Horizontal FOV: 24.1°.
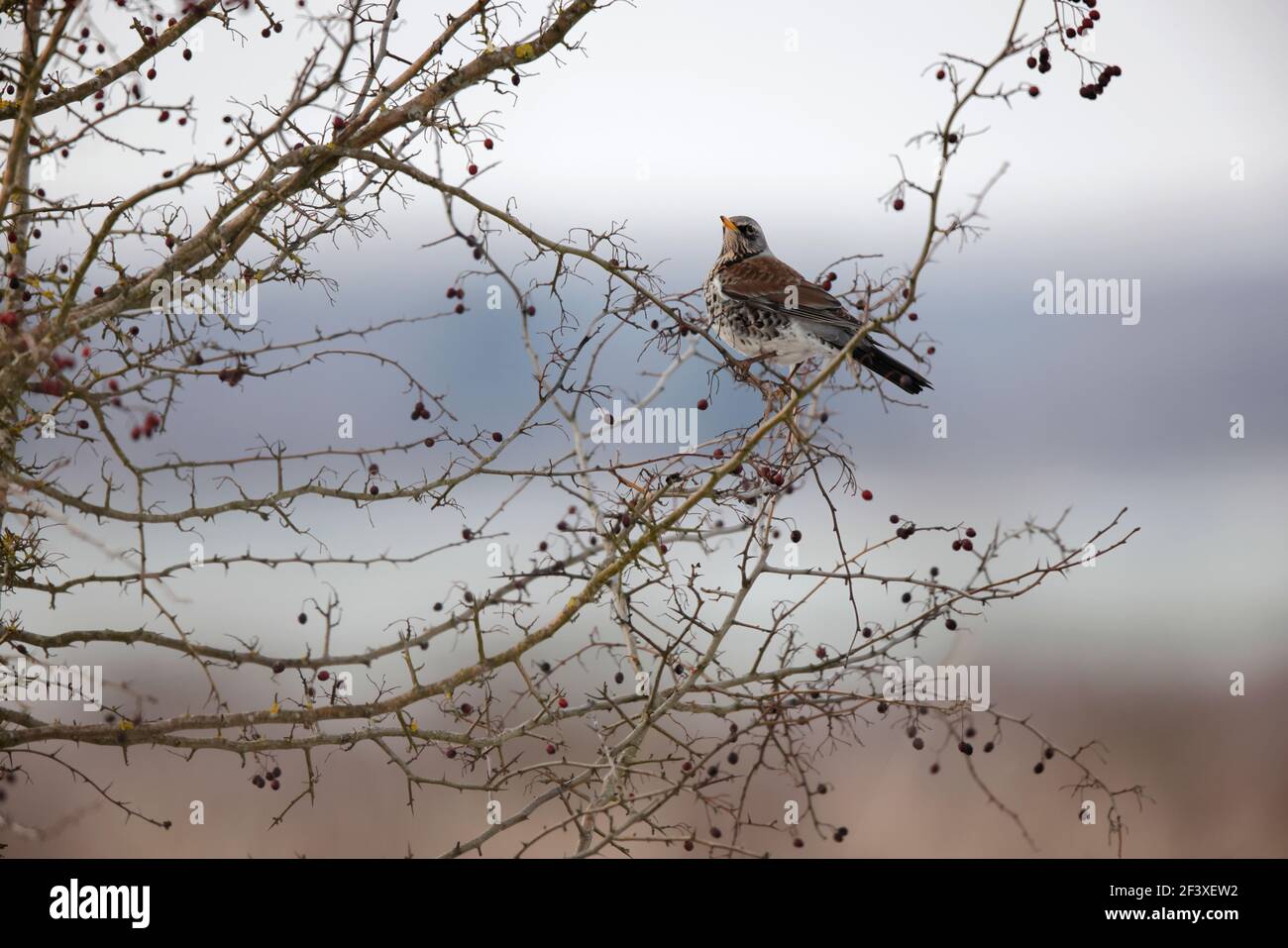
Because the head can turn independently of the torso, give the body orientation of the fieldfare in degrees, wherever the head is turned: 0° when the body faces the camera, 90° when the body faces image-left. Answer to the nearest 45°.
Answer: approximately 90°
